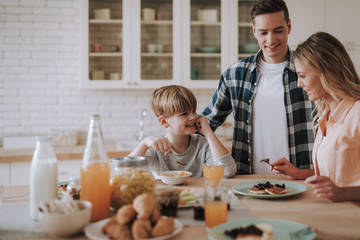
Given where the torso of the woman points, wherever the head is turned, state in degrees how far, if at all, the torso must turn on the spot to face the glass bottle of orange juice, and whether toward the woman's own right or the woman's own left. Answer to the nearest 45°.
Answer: approximately 45° to the woman's own left

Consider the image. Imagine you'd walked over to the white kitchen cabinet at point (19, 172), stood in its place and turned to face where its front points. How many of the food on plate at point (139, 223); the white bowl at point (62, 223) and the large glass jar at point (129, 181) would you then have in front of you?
3

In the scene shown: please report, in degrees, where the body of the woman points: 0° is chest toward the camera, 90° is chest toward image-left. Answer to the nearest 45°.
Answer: approximately 90°

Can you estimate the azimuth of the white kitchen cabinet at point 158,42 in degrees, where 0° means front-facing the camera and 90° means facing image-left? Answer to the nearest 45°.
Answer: approximately 0°

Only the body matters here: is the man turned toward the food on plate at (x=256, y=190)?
yes

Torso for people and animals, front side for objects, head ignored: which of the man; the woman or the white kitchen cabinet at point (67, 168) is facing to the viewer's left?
the woman

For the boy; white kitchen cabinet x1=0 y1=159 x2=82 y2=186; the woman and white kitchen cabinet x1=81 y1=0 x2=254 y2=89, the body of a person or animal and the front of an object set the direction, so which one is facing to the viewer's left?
the woman
